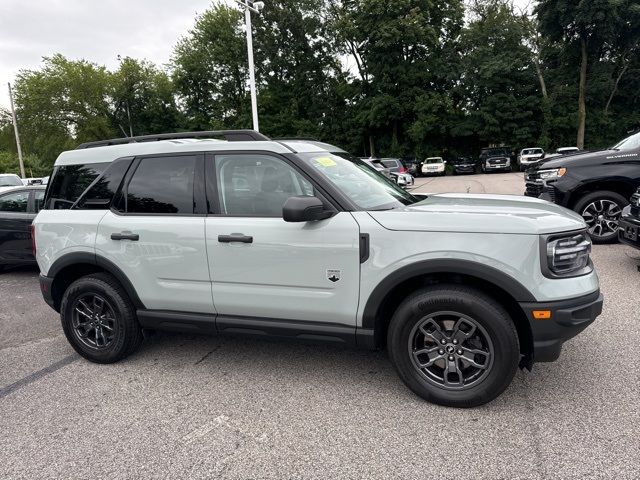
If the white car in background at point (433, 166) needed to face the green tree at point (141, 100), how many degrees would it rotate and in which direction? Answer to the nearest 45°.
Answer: approximately 90° to its right

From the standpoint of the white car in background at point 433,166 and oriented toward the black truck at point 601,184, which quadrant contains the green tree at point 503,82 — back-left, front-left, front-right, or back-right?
back-left

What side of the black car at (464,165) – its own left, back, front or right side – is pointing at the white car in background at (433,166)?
right

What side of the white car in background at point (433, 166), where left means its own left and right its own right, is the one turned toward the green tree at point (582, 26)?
left

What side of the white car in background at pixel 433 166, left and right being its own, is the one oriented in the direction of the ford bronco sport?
front

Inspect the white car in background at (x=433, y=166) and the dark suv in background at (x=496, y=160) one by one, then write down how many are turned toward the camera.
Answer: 2

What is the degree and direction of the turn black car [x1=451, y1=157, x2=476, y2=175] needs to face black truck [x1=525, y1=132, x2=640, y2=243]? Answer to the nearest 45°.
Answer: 0° — it already faces it

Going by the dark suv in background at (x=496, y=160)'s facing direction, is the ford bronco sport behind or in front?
in front

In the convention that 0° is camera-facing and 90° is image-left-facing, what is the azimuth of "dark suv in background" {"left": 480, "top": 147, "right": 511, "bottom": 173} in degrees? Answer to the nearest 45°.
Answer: approximately 0°

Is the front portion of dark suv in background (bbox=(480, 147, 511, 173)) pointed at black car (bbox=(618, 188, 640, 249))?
yes

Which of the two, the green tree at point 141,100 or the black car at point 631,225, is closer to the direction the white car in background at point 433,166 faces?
the black car
